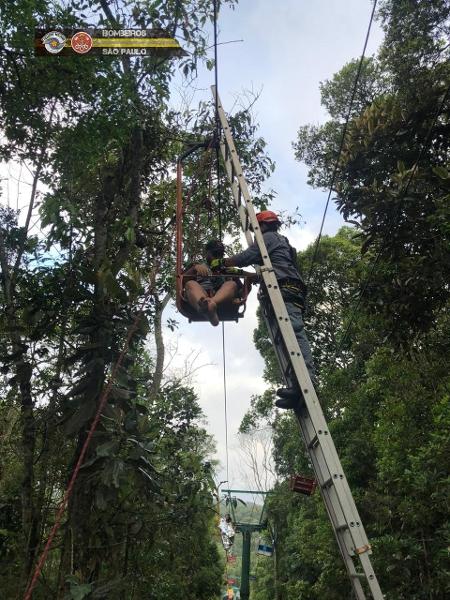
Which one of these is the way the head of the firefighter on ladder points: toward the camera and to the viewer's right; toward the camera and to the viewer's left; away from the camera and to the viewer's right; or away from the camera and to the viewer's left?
away from the camera and to the viewer's left

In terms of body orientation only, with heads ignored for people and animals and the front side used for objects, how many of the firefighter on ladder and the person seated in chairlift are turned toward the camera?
1

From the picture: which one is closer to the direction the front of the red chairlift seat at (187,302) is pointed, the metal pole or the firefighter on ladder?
the firefighter on ladder

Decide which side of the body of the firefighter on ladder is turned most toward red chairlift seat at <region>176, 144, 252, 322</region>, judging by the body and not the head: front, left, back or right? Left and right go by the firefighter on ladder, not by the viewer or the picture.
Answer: front

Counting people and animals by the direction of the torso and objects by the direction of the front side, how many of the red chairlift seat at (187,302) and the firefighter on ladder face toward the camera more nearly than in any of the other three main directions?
1

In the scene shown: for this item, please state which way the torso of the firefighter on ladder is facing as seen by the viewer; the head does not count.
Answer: to the viewer's left

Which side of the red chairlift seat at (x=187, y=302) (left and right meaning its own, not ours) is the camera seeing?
front

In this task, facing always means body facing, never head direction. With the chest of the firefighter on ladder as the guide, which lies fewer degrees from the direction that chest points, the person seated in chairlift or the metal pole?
the person seated in chairlift

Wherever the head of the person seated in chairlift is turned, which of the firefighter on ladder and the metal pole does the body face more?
the firefighter on ladder

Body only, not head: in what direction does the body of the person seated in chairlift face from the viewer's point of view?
toward the camera

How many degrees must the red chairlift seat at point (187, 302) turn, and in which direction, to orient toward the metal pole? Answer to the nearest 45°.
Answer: approximately 180°
